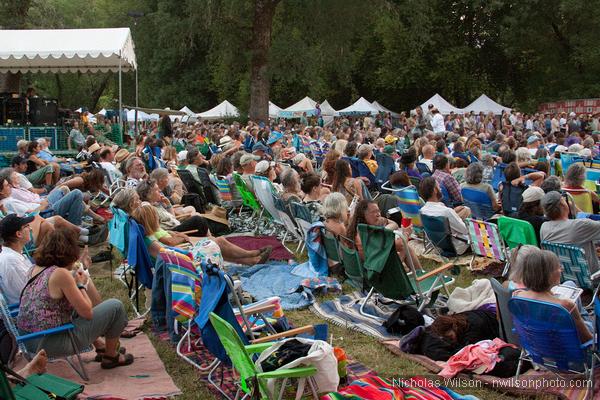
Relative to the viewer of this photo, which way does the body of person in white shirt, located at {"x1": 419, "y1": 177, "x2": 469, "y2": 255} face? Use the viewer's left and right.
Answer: facing away from the viewer and to the right of the viewer

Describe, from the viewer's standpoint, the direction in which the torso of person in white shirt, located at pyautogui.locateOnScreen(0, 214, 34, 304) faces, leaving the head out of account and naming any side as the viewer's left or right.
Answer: facing to the right of the viewer

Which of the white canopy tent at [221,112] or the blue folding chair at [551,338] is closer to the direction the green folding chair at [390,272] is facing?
the white canopy tent

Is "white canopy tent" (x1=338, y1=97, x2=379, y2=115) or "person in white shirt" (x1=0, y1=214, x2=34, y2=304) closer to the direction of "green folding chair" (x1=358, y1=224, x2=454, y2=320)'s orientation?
the white canopy tent
